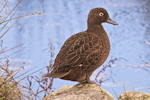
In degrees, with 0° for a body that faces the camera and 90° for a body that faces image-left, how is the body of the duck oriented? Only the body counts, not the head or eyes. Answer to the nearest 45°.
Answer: approximately 270°
